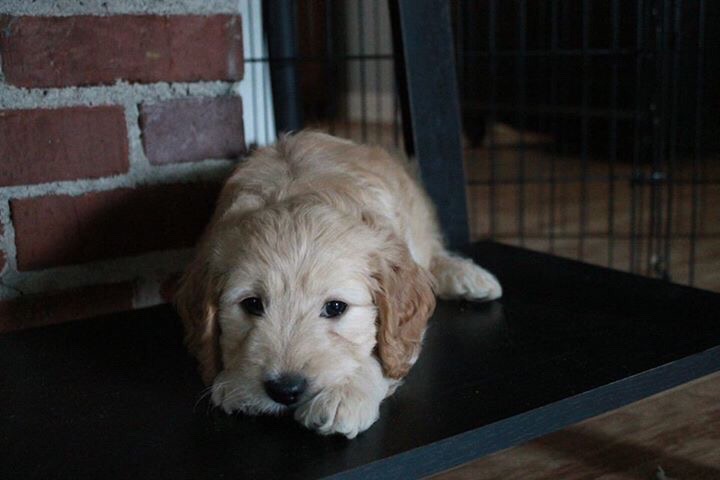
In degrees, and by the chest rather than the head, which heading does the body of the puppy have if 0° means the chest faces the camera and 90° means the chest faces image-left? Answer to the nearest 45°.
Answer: approximately 0°

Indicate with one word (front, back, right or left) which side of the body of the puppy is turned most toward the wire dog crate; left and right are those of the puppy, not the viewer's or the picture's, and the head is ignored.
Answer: back
